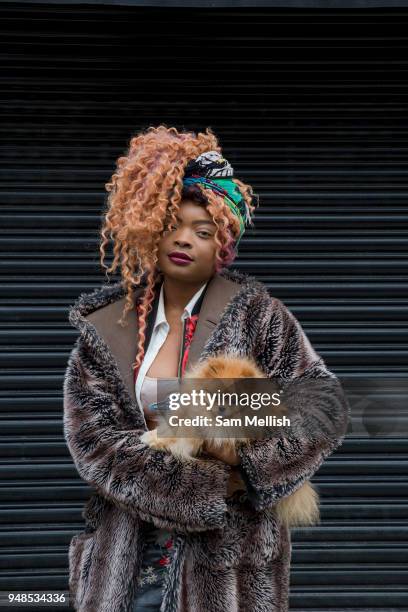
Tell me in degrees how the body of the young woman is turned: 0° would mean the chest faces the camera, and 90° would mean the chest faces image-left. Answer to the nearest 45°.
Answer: approximately 0°
